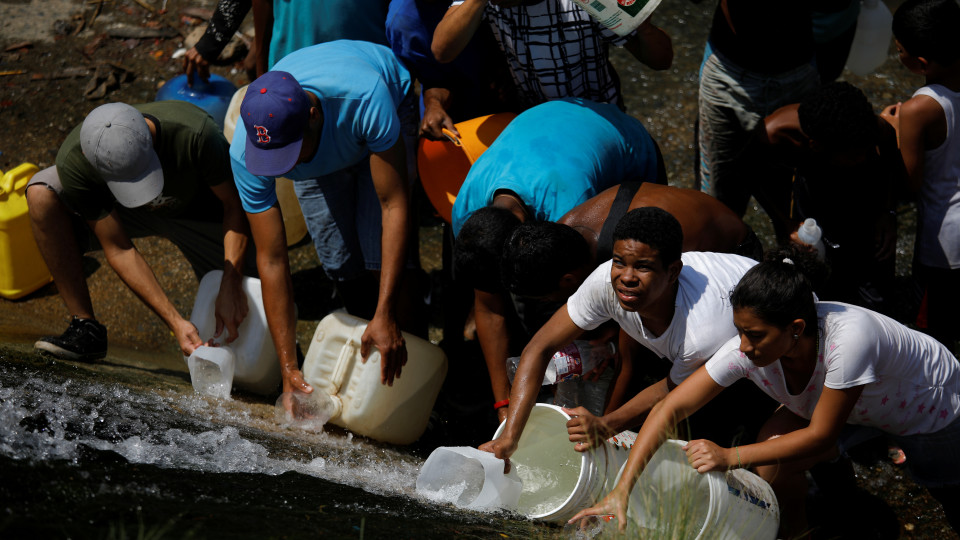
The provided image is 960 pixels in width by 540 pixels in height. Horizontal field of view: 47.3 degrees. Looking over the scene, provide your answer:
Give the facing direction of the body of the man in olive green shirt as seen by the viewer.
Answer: toward the camera

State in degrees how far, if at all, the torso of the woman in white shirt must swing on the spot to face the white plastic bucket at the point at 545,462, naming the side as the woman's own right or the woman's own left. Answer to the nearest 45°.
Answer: approximately 45° to the woman's own right

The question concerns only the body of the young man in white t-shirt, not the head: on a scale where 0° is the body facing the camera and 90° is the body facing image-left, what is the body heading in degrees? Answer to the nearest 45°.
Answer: approximately 45°

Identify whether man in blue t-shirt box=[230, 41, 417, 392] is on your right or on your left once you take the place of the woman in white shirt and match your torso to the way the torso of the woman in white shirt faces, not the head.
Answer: on your right

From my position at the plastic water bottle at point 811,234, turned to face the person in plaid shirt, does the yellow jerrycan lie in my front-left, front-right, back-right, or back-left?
front-left

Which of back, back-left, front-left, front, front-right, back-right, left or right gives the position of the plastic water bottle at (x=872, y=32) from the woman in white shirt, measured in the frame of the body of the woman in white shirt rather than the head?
back-right

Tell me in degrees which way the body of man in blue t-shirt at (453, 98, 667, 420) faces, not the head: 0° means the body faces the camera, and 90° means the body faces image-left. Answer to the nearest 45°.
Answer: approximately 45°

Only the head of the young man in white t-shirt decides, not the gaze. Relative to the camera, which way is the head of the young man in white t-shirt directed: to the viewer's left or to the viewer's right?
to the viewer's left

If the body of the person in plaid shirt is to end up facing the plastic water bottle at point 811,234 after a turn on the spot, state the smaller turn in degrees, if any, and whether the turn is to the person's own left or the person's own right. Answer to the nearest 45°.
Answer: approximately 45° to the person's own left

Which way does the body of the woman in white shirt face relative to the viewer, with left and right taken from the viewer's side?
facing the viewer and to the left of the viewer

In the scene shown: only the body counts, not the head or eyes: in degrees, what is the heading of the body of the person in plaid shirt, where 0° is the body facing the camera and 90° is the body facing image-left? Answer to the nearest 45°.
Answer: approximately 0°
